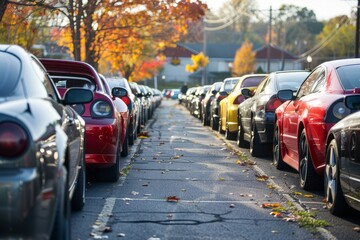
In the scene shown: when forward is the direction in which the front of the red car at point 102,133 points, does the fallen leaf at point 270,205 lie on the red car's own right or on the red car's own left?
on the red car's own right

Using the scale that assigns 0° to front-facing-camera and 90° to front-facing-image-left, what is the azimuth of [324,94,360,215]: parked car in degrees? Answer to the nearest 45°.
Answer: approximately 135°

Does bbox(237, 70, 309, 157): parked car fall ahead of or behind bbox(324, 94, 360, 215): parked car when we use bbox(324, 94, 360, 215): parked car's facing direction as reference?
ahead

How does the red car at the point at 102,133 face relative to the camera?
away from the camera

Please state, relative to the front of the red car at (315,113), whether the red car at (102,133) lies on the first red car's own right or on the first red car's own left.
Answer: on the first red car's own left

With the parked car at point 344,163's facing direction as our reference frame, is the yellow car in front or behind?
in front

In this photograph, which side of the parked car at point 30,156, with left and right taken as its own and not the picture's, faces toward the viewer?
back

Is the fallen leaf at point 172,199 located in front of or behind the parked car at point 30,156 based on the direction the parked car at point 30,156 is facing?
in front

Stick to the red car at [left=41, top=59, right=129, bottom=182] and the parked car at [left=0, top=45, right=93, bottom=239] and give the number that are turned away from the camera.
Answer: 2

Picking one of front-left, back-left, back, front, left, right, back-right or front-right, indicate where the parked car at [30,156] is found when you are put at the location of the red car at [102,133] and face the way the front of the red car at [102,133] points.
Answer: back
